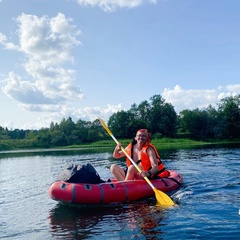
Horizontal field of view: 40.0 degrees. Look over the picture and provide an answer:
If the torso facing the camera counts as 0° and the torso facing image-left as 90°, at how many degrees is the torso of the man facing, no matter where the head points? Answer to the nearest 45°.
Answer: approximately 45°
